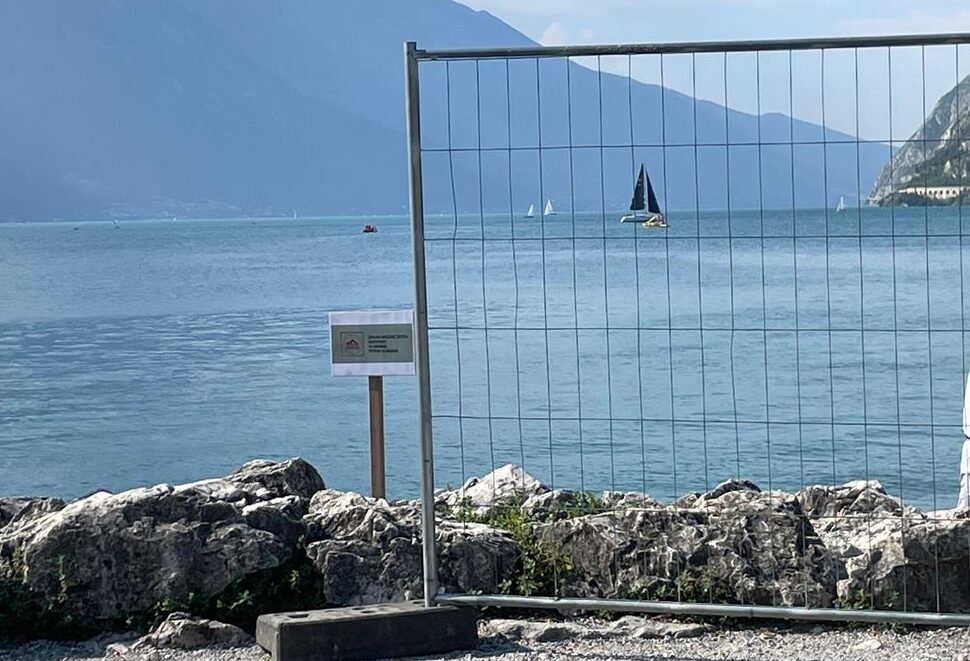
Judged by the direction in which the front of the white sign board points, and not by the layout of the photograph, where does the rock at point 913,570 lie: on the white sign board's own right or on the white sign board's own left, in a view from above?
on the white sign board's own left

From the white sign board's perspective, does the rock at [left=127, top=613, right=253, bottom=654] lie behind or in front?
in front

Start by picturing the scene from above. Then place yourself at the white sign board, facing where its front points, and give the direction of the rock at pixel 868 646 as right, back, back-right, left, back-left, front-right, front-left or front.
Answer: front-left

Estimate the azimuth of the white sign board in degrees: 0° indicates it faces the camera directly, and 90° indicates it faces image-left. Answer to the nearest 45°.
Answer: approximately 0°

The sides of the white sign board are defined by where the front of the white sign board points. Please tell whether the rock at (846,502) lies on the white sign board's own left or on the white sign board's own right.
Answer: on the white sign board's own left

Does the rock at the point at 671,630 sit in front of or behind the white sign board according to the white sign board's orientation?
in front
